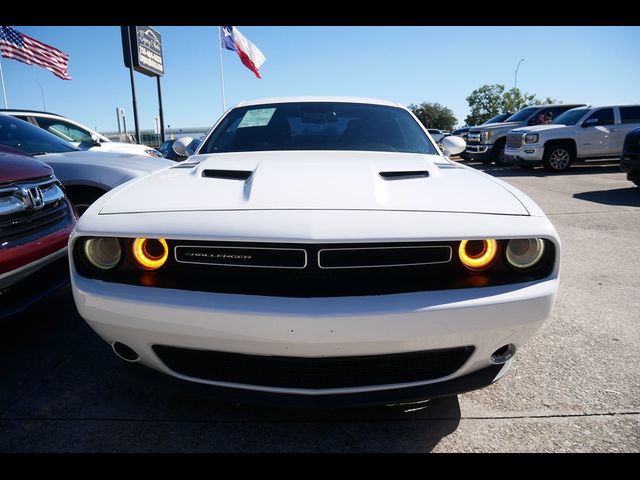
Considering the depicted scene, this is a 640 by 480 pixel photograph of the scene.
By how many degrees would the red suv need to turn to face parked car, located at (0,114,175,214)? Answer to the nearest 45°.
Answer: approximately 135° to its left

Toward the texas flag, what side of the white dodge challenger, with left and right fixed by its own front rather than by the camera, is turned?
back

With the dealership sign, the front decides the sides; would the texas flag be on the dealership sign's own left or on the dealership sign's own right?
on the dealership sign's own left

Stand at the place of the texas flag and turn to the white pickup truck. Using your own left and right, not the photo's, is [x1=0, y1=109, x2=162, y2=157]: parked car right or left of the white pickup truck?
right

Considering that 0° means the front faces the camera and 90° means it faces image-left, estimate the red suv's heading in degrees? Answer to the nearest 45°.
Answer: approximately 315°

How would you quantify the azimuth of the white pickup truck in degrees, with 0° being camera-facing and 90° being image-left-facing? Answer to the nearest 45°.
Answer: approximately 45°
